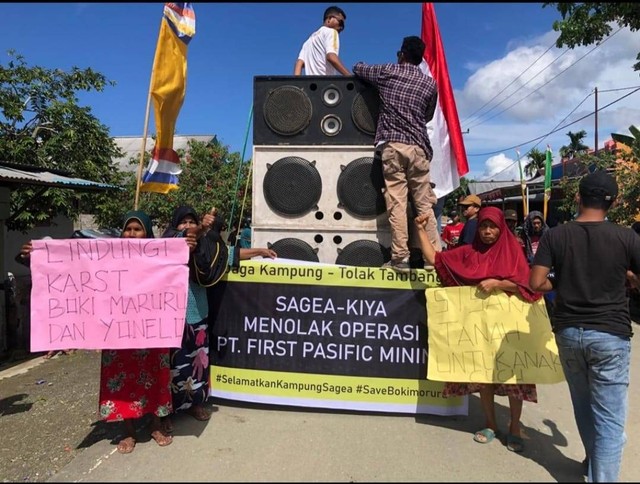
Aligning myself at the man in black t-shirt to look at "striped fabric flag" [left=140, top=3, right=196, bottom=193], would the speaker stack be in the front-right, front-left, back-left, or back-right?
front-right

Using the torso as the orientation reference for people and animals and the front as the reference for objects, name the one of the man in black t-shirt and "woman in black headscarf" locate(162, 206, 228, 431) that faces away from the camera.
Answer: the man in black t-shirt

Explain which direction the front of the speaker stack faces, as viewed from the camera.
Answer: facing the viewer

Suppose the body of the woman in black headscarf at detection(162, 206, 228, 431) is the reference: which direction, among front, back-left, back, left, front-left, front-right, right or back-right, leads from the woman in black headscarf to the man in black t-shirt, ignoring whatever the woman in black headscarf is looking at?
front-left

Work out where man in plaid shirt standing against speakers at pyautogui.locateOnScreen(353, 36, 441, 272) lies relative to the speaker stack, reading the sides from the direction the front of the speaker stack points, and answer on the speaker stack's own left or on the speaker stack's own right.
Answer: on the speaker stack's own left

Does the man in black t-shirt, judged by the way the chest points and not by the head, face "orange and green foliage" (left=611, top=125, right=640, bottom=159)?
yes

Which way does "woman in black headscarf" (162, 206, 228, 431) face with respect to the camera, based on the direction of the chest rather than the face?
toward the camera

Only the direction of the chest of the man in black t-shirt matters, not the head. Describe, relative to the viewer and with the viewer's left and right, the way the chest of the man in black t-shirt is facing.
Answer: facing away from the viewer

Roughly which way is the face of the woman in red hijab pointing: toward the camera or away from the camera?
toward the camera

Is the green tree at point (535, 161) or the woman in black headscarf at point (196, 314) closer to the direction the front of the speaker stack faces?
the woman in black headscarf

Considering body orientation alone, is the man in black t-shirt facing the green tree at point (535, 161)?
yes

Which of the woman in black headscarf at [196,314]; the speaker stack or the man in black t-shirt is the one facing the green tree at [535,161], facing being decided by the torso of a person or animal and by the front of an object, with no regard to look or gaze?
the man in black t-shirt

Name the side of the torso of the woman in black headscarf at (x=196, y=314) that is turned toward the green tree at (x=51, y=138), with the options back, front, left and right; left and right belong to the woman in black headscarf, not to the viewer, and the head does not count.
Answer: back

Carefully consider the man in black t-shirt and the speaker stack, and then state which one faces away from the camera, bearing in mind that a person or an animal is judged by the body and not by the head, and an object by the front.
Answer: the man in black t-shirt

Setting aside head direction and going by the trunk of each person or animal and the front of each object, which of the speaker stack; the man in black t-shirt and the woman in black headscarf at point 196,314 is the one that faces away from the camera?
the man in black t-shirt
